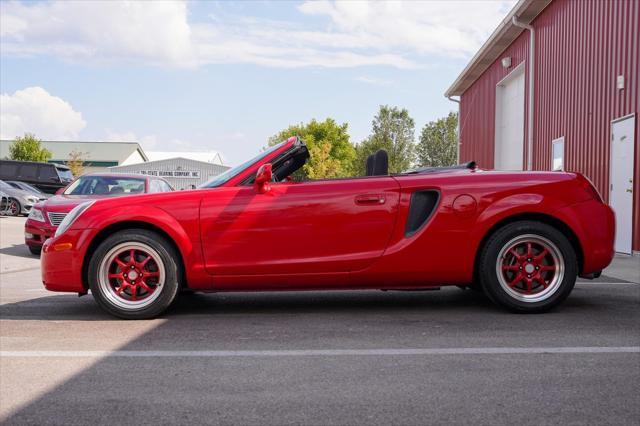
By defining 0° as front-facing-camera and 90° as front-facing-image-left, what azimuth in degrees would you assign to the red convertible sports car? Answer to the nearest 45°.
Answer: approximately 90°

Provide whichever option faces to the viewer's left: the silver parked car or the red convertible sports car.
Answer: the red convertible sports car

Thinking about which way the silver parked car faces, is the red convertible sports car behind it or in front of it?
in front

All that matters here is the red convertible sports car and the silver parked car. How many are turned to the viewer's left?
1

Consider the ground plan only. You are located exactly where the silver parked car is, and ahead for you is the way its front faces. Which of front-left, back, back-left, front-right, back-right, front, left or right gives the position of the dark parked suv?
back-left

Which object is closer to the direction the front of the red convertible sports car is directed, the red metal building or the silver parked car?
the silver parked car

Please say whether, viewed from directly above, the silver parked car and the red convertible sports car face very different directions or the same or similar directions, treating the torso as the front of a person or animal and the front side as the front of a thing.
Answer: very different directions
